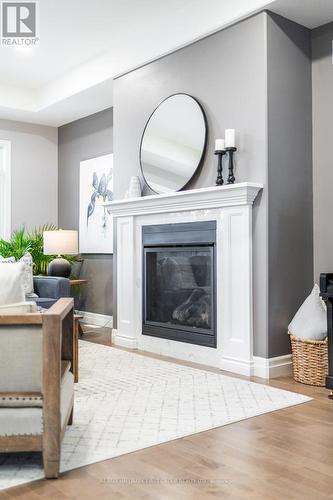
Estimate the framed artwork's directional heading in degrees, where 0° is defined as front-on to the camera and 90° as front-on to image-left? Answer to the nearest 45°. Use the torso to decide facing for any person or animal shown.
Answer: approximately 45°

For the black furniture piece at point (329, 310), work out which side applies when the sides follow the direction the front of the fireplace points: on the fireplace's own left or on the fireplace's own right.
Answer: on the fireplace's own left

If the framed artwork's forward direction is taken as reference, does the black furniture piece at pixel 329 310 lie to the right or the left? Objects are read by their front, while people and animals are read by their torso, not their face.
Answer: on its left

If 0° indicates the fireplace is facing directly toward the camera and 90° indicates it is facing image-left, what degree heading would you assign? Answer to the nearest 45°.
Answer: approximately 45°

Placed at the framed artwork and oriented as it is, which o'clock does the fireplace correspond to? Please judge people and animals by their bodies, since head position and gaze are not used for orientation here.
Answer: The fireplace is roughly at 10 o'clock from the framed artwork.

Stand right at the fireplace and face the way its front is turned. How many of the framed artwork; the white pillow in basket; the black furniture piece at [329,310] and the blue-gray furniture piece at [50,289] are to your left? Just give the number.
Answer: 2

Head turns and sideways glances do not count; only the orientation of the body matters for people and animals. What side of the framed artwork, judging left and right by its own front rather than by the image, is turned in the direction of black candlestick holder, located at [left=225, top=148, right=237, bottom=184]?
left

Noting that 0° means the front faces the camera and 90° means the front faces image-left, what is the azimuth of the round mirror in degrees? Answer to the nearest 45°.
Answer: approximately 45°
